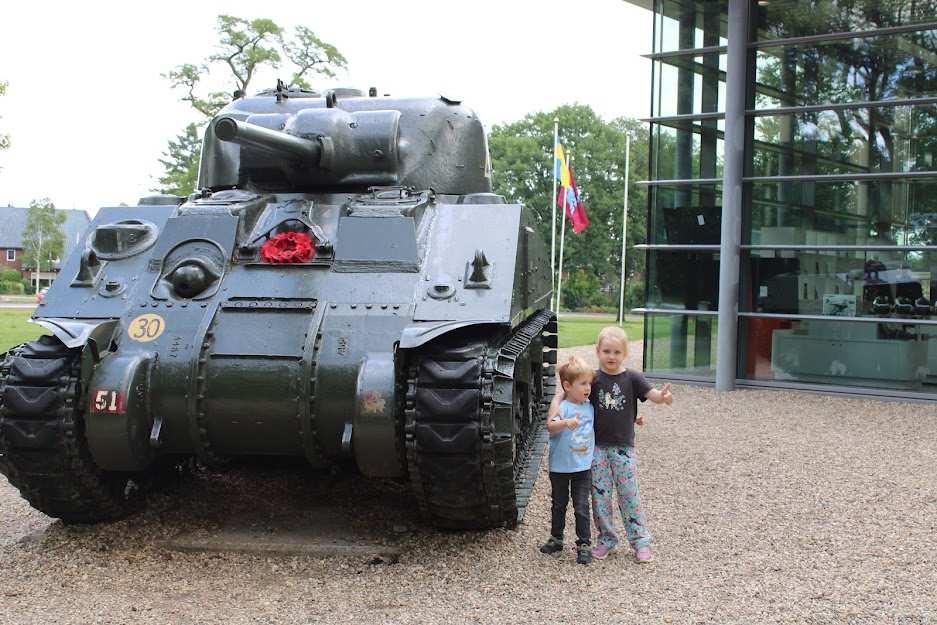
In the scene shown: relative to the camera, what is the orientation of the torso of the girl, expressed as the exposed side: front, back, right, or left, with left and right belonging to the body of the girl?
front

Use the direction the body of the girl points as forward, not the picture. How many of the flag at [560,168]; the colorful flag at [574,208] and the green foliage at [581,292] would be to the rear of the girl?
3

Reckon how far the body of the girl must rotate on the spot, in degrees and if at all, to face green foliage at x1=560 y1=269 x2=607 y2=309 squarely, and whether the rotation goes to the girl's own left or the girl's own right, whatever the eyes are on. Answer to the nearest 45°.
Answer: approximately 180°

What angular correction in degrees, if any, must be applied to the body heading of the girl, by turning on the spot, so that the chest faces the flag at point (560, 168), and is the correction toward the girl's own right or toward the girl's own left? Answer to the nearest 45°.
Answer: approximately 180°

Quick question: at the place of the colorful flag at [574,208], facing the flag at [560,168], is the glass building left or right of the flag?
left

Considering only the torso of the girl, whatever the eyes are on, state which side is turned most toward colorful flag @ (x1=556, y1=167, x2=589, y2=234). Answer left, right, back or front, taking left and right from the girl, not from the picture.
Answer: back

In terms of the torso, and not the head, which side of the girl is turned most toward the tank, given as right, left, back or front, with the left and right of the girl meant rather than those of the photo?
right

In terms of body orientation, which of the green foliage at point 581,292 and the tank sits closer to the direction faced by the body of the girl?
the tank

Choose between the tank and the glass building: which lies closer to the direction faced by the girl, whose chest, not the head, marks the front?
the tank
